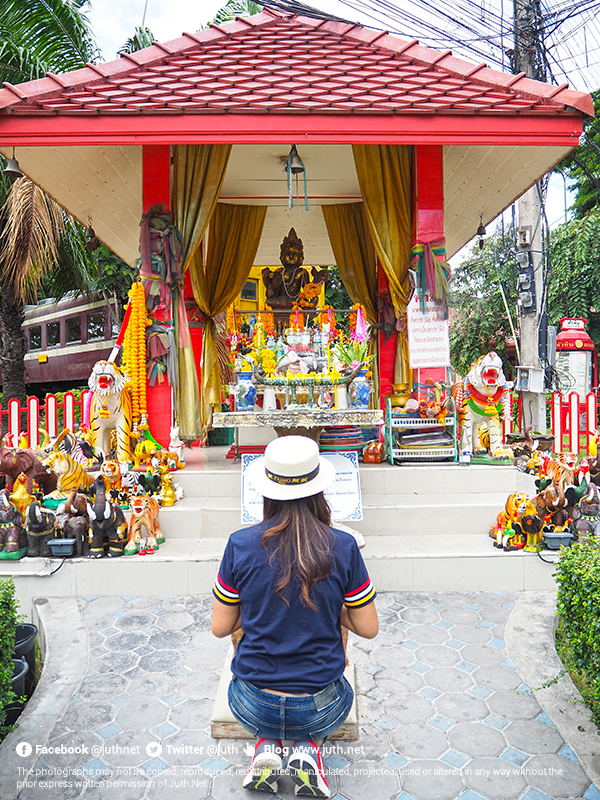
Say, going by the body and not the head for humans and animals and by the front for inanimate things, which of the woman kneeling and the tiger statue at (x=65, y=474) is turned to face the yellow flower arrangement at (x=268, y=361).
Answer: the woman kneeling

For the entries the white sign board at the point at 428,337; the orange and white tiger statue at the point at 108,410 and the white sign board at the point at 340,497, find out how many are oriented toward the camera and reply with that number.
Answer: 3

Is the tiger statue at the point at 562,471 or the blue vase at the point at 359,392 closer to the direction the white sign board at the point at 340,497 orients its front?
the tiger statue

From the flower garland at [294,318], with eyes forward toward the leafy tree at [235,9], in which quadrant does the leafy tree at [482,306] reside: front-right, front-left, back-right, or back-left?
front-right

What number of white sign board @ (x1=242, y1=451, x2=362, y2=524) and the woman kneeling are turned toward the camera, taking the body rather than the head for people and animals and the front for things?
1

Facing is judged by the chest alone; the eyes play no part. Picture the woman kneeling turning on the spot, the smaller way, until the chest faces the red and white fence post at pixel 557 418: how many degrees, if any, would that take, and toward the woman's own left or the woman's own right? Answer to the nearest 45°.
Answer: approximately 45° to the woman's own right

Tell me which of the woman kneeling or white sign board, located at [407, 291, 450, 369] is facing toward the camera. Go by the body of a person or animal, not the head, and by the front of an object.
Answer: the white sign board

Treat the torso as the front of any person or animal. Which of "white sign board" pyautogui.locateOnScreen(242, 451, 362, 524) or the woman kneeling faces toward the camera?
the white sign board

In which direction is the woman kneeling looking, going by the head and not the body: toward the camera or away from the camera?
away from the camera

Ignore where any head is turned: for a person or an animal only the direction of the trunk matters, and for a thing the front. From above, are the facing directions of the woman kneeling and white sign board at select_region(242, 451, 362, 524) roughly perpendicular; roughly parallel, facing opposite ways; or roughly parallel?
roughly parallel, facing opposite ways

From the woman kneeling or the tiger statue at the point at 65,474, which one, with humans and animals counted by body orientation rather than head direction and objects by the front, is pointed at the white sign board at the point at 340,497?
the woman kneeling

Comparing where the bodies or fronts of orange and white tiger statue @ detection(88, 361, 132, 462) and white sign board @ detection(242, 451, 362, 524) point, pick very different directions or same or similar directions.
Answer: same or similar directions

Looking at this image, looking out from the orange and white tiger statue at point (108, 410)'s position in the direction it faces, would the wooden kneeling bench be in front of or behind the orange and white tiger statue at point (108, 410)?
in front

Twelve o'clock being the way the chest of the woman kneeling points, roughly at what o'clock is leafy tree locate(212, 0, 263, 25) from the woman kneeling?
The leafy tree is roughly at 12 o'clock from the woman kneeling.

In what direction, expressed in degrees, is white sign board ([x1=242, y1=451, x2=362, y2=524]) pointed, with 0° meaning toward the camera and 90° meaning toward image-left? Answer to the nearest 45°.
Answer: approximately 0°

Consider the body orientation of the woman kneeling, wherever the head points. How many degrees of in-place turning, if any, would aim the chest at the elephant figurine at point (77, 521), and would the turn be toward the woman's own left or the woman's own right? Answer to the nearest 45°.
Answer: approximately 45° to the woman's own left

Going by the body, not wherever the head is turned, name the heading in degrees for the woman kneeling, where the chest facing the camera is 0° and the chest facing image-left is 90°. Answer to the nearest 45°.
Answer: approximately 180°

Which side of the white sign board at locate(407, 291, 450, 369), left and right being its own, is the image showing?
front
